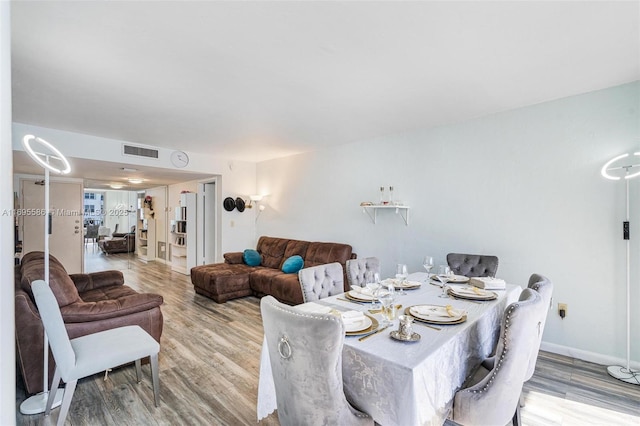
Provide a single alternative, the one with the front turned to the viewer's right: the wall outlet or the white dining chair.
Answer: the white dining chair

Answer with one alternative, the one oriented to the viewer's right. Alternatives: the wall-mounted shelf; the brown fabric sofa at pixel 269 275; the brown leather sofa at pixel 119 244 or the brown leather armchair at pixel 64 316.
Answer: the brown leather armchair at pixel 64 316

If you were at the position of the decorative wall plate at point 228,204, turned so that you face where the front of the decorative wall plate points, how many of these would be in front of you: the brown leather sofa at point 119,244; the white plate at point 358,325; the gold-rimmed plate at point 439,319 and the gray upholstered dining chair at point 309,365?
3

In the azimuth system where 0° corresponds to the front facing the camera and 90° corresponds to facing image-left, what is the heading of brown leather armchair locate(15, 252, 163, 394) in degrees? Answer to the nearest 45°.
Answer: approximately 270°

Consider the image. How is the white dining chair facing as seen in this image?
to the viewer's right

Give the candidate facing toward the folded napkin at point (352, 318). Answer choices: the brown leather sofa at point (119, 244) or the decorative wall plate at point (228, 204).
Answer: the decorative wall plate

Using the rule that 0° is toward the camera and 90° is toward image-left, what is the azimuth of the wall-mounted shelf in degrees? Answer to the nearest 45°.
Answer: approximately 45°
